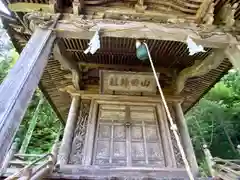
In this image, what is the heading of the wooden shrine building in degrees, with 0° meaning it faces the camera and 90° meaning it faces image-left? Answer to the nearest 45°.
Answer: approximately 0°
